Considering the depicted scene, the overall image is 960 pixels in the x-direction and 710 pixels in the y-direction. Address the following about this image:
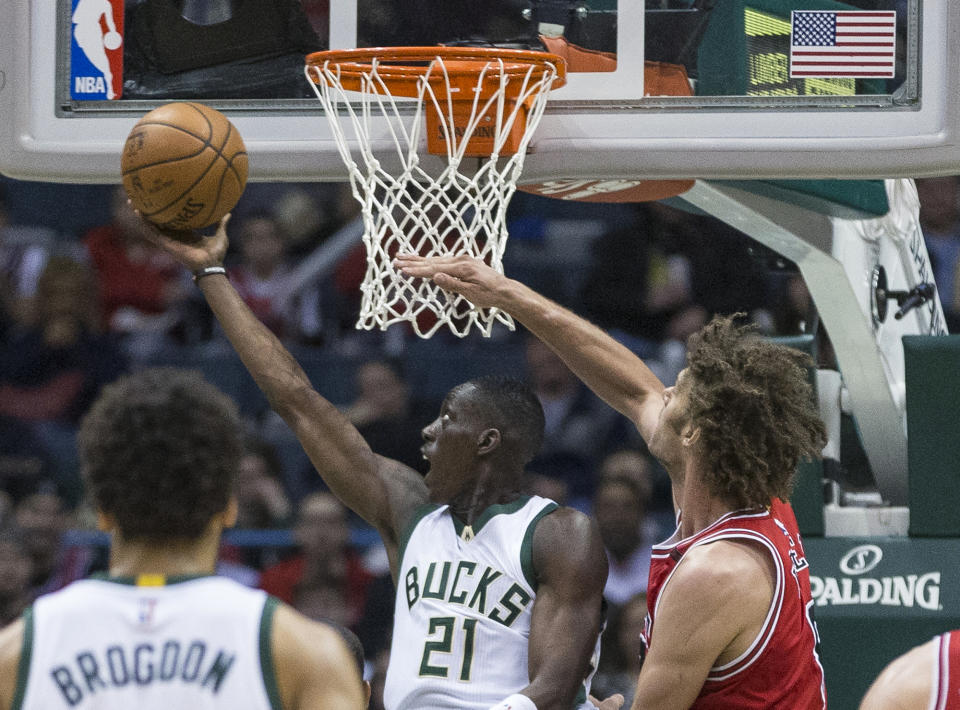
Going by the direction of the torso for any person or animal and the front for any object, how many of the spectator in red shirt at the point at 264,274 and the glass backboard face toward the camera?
2

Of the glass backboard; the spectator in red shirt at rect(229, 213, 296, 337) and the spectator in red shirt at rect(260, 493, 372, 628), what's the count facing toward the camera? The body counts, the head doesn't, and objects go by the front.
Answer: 3

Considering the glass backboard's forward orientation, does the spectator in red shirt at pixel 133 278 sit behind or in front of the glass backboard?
behind

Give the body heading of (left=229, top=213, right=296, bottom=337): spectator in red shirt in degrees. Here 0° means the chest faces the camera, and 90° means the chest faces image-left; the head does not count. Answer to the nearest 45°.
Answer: approximately 0°

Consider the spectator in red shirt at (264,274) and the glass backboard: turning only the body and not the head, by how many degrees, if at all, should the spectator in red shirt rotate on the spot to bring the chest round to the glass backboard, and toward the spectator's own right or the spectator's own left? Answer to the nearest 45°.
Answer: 0° — they already face it

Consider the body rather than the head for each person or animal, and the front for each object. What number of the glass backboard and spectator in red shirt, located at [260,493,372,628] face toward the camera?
2
